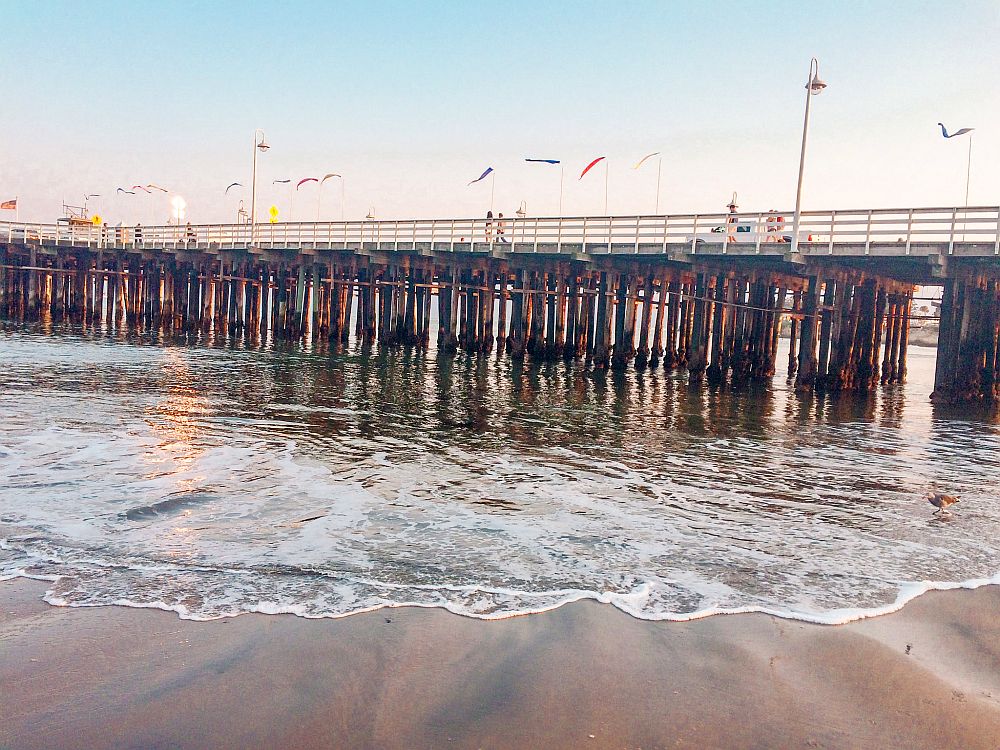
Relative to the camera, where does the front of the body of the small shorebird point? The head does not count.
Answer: to the viewer's left

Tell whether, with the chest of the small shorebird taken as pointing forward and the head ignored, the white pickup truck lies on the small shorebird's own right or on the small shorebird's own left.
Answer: on the small shorebird's own right

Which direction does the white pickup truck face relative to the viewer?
to the viewer's left

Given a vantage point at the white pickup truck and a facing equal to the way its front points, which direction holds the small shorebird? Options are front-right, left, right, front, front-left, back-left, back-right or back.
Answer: left

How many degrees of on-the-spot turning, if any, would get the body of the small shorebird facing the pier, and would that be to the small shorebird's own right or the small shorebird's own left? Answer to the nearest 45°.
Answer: approximately 45° to the small shorebird's own right

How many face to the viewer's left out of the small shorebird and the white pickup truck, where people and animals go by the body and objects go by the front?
2
